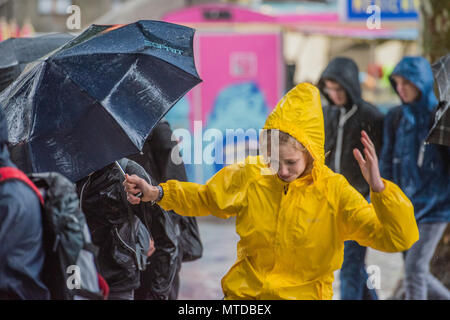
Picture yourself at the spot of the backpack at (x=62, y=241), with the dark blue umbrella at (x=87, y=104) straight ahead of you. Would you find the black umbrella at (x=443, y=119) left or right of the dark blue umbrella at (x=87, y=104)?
right

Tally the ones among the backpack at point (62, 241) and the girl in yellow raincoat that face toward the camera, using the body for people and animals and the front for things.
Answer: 1

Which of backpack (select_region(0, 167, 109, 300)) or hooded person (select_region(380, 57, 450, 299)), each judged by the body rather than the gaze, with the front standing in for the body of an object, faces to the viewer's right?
the backpack

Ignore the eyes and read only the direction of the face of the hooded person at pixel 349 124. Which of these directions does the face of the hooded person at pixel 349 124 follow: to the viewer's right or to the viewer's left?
to the viewer's left

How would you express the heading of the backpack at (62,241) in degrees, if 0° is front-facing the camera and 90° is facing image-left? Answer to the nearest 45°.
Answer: approximately 270°

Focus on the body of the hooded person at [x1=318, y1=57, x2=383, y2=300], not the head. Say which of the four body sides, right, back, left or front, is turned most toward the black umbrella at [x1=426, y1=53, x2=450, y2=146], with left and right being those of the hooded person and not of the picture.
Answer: left
